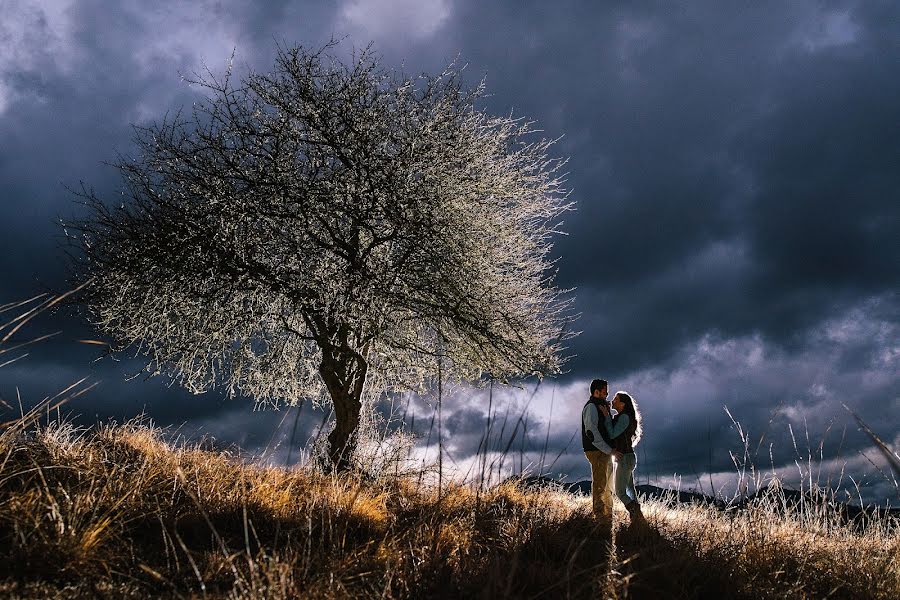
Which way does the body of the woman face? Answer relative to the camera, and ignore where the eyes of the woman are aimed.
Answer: to the viewer's left

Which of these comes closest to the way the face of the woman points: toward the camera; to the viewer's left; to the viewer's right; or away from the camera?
to the viewer's left

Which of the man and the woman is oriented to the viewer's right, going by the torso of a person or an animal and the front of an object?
the man

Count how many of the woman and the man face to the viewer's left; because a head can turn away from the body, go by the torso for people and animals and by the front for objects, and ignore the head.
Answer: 1

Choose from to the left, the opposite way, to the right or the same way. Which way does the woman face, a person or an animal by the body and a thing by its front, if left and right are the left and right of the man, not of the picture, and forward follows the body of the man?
the opposite way

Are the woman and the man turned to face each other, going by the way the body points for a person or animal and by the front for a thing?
yes

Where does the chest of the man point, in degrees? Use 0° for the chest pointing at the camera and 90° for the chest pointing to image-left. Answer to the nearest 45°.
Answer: approximately 270°
